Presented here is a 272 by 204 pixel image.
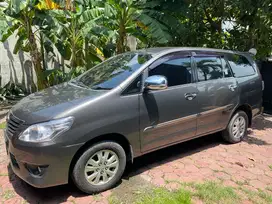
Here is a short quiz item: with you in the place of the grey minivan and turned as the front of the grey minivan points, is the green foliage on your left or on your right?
on your right

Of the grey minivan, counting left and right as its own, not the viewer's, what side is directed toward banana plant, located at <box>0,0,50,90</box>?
right

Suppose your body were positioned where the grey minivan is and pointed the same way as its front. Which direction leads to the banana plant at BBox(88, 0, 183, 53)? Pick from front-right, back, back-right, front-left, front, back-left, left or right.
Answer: back-right

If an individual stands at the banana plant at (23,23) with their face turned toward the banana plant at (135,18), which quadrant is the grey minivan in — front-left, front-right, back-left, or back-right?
front-right

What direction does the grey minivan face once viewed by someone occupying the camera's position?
facing the viewer and to the left of the viewer
